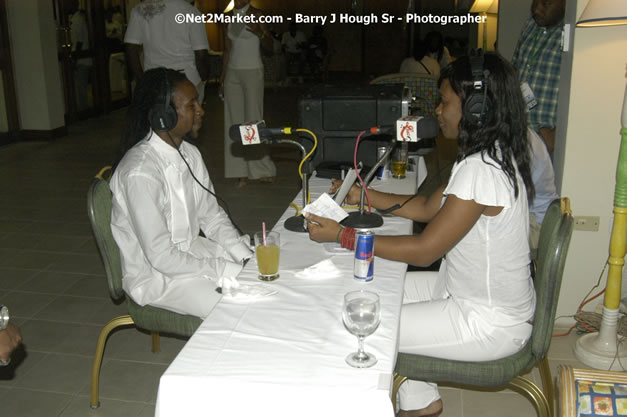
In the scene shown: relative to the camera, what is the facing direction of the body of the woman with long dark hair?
to the viewer's left

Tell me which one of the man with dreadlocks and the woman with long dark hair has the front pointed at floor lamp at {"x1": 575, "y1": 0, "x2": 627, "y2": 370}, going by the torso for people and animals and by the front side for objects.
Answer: the man with dreadlocks

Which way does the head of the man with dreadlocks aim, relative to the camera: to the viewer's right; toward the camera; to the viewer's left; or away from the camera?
to the viewer's right

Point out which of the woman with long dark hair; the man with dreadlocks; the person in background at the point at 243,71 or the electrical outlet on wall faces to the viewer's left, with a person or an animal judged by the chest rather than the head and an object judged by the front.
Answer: the woman with long dark hair

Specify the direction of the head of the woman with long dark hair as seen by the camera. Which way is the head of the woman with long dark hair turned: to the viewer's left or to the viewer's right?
to the viewer's left

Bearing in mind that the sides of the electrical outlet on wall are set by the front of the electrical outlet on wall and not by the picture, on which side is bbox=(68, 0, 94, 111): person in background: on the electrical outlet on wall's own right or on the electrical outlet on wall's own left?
on the electrical outlet on wall's own right

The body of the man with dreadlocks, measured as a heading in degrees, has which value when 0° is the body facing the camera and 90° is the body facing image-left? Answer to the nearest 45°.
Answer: approximately 270°
